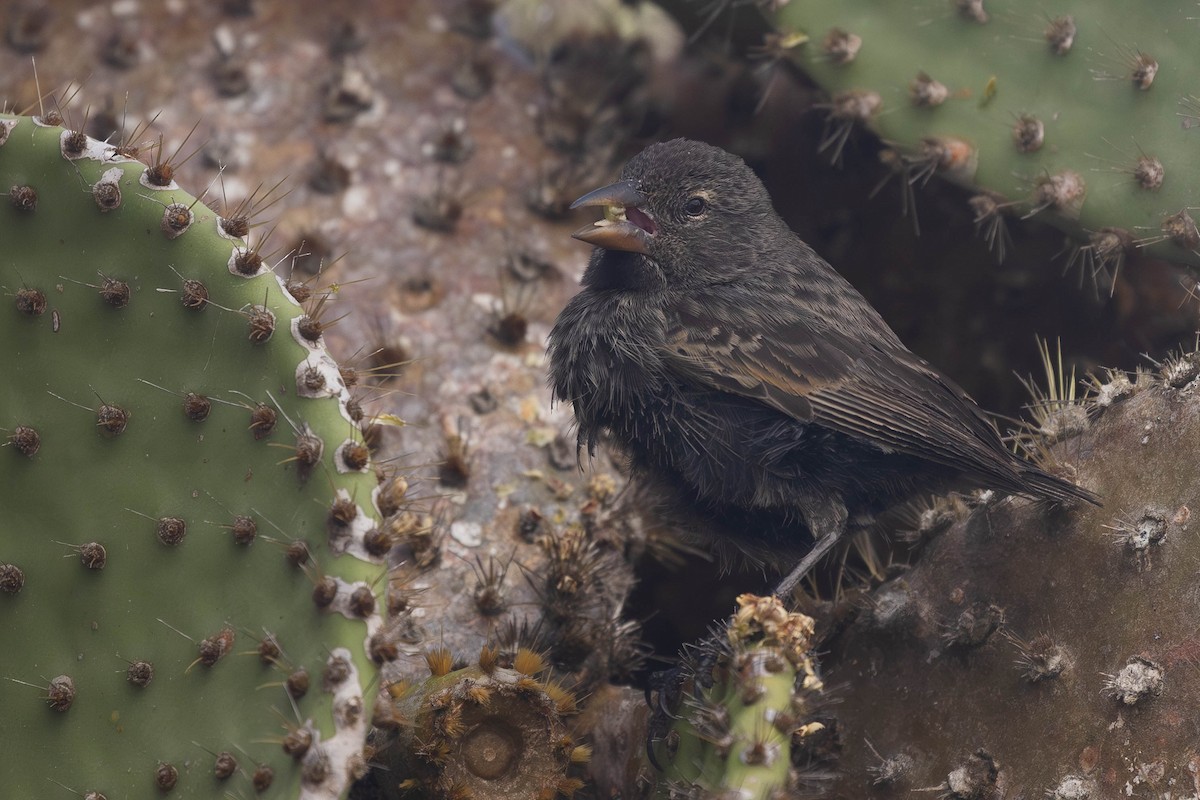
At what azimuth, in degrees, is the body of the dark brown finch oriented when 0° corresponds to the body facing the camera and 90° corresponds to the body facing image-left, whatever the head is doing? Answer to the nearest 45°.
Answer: approximately 90°

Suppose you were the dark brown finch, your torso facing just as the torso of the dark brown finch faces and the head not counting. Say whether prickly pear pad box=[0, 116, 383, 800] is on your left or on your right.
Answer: on your left

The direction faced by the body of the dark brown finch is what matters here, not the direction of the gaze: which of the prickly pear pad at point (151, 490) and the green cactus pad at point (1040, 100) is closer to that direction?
the prickly pear pad

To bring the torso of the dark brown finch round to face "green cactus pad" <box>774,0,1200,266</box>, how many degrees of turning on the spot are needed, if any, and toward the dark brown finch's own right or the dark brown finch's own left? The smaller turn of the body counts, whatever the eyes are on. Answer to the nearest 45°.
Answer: approximately 135° to the dark brown finch's own right
